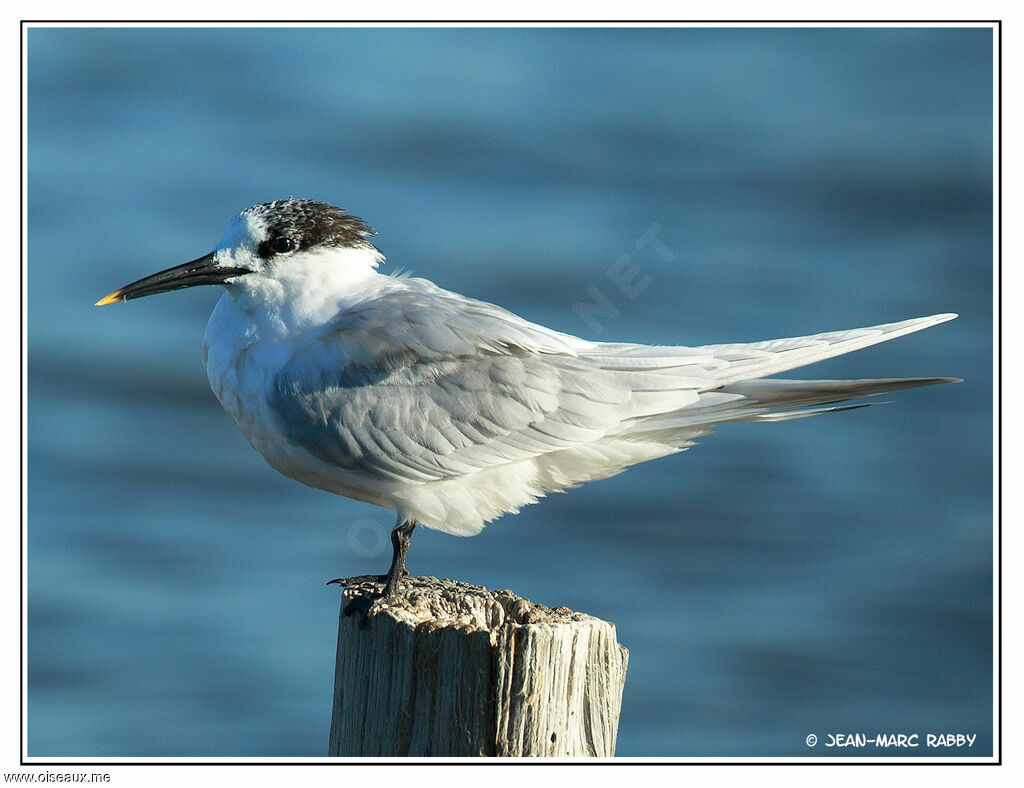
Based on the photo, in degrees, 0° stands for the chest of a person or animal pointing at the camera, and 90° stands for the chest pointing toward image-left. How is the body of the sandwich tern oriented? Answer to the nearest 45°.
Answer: approximately 90°
